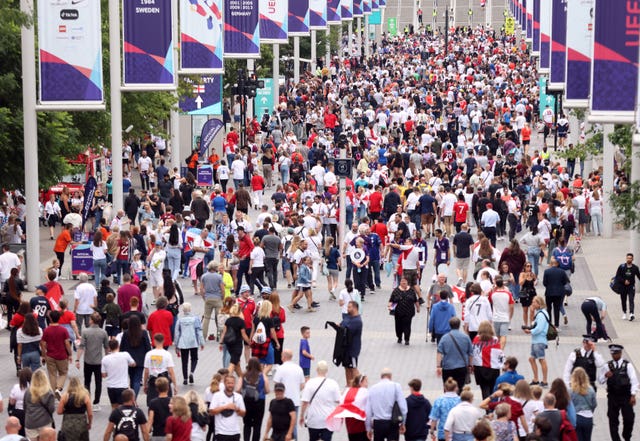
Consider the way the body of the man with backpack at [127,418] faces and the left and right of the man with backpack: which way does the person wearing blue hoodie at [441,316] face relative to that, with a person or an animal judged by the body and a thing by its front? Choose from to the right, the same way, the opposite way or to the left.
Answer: the same way

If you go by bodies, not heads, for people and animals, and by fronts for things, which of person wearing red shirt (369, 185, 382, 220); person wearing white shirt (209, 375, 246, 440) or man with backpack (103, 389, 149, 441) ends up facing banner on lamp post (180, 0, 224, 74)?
the man with backpack

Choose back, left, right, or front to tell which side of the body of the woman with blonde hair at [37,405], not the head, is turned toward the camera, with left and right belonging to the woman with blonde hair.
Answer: back

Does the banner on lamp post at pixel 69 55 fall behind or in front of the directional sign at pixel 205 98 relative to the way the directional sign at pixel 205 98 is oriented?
in front

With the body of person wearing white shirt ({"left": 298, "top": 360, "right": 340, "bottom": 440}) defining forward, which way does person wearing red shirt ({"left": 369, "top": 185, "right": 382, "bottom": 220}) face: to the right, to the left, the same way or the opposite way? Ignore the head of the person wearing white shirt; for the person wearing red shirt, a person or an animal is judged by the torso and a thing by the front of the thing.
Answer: the same way

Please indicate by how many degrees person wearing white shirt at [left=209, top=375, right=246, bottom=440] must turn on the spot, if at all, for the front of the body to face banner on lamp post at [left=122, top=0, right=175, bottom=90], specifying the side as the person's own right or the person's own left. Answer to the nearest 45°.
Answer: approximately 180°

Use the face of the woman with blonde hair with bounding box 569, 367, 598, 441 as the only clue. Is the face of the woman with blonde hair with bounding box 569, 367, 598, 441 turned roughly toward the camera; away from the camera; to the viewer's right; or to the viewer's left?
away from the camera

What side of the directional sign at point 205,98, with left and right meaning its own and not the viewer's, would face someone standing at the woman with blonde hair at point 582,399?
front

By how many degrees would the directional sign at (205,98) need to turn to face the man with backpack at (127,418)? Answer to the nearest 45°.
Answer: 0° — it already faces them
